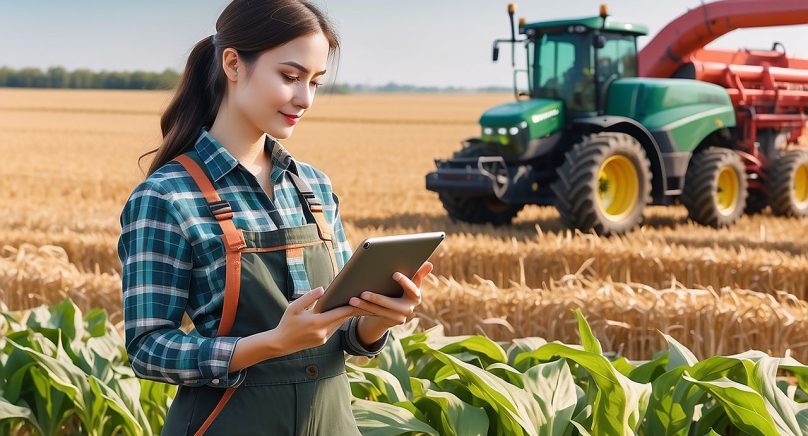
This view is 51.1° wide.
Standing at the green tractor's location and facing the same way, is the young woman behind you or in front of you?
in front

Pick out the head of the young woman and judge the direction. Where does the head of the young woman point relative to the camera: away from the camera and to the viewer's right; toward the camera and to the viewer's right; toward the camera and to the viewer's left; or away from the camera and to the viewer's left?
toward the camera and to the viewer's right

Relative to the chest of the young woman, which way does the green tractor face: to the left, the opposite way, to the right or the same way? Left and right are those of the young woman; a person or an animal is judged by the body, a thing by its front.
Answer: to the right

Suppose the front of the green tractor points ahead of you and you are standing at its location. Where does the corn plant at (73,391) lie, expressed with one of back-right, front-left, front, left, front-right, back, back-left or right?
front-left

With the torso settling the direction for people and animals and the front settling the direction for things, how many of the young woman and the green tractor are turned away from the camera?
0

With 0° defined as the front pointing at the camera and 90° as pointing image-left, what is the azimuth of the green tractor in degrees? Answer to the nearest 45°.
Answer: approximately 45°
